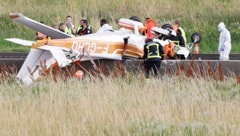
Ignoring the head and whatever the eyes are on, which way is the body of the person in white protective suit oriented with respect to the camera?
to the viewer's left

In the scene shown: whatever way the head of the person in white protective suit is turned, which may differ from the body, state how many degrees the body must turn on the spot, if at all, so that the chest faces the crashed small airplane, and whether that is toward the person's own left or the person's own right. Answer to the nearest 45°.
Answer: approximately 45° to the person's own left

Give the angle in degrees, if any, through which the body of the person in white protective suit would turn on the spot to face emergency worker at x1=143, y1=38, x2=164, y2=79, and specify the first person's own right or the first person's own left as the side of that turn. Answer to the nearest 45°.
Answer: approximately 45° to the first person's own left
